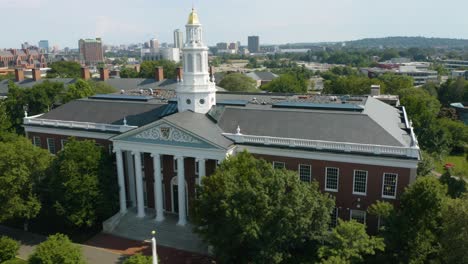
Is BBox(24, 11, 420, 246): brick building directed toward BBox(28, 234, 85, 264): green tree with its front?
yes

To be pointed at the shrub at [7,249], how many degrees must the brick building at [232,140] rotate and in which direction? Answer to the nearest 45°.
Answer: approximately 45° to its right

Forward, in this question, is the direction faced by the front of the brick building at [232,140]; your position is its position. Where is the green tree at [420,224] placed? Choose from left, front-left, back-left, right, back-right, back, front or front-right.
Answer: left

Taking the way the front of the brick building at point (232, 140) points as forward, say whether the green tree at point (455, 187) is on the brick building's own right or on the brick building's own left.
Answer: on the brick building's own left

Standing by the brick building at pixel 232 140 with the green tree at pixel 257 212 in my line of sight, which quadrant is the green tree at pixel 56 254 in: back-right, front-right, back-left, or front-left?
front-right

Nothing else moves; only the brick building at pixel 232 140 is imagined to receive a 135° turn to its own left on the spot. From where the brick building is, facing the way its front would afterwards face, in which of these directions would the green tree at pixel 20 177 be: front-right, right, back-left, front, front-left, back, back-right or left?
back

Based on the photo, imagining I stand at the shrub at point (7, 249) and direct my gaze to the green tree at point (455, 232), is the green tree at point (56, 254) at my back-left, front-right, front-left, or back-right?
front-right

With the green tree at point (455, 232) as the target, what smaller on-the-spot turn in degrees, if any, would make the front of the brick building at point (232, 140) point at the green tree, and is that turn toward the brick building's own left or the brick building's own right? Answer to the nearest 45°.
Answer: approximately 90° to the brick building's own left

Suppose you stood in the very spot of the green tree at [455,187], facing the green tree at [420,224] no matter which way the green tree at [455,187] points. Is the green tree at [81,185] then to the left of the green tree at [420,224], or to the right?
right

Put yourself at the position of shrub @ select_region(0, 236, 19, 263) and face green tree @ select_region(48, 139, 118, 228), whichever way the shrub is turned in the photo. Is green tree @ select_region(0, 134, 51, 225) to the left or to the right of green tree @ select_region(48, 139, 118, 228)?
left

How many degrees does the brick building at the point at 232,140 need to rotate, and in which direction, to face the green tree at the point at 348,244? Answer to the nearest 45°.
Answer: approximately 90° to its left

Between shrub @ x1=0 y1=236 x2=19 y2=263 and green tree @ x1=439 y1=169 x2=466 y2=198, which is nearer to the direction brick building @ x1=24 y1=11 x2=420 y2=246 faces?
the shrub

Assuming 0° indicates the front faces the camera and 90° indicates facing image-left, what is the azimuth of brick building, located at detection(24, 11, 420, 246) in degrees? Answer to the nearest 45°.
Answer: approximately 45°
